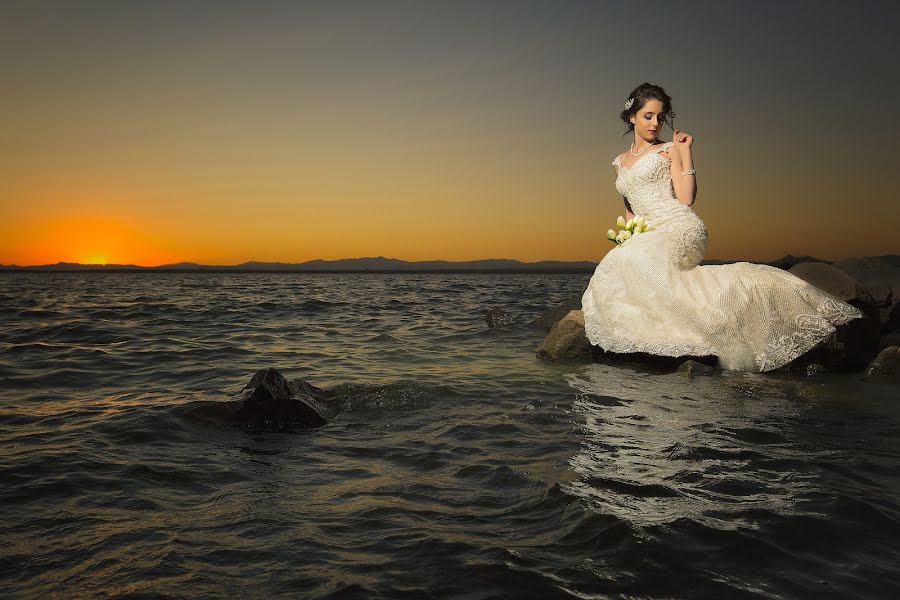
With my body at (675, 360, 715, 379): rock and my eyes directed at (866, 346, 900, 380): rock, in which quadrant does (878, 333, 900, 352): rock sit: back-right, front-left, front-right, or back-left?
front-left

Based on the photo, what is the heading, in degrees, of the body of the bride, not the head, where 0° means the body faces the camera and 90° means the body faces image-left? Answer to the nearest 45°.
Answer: approximately 45°

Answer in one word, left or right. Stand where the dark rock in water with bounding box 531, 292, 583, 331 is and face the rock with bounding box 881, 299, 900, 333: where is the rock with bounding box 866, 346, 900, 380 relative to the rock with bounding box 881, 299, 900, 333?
right

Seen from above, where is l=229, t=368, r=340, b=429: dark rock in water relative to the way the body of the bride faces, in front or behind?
in front

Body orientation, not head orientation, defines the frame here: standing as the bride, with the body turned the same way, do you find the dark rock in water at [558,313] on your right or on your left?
on your right

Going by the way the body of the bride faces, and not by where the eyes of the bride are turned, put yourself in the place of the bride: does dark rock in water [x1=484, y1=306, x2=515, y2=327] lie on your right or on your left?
on your right

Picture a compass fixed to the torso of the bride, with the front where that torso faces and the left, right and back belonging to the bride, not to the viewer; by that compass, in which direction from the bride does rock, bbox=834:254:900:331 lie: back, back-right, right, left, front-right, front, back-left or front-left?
back

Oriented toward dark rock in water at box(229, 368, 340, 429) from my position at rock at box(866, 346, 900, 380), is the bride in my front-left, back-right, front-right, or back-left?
front-right

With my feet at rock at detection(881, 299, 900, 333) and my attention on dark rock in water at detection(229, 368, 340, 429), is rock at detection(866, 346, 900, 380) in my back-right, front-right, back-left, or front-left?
front-left

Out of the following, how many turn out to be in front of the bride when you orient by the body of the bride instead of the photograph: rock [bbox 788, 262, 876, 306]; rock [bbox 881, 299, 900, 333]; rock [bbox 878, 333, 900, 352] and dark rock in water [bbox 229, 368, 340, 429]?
1

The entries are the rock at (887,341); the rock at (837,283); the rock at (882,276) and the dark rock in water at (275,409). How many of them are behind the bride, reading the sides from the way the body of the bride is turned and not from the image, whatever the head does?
3
